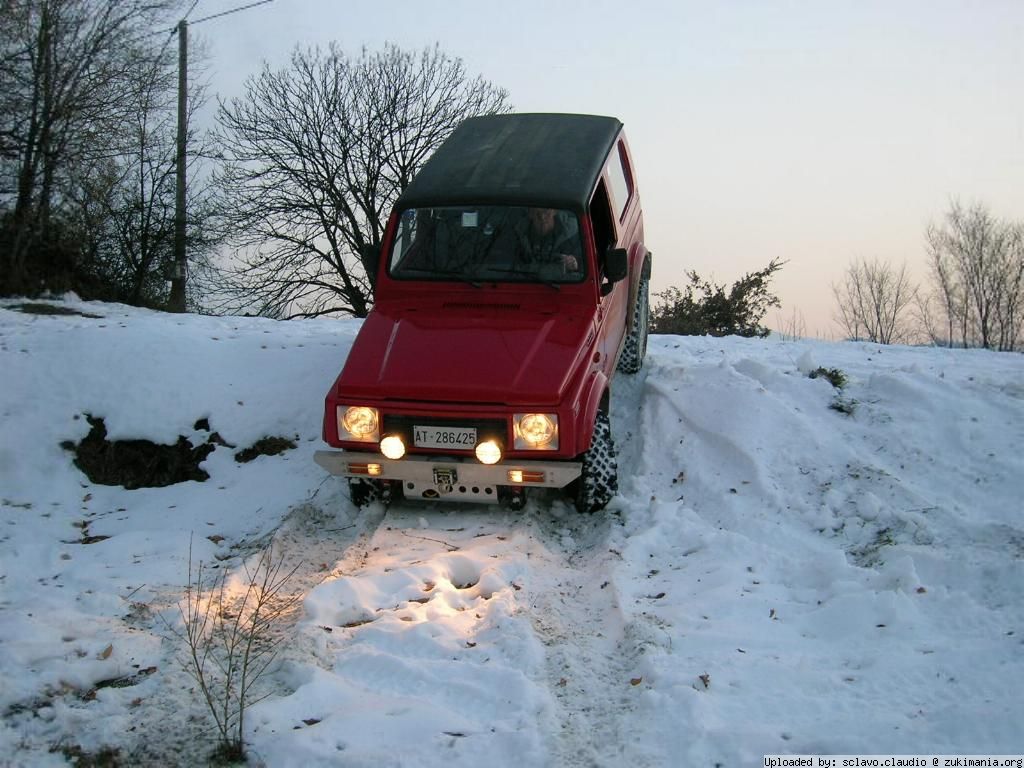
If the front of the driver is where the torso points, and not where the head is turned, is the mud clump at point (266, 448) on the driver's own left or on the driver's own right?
on the driver's own right

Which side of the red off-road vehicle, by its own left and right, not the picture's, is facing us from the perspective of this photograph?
front

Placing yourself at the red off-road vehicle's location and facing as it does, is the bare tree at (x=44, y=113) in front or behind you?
behind

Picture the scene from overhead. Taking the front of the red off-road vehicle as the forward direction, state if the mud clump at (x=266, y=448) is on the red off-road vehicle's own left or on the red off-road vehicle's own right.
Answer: on the red off-road vehicle's own right

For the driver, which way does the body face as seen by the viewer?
toward the camera

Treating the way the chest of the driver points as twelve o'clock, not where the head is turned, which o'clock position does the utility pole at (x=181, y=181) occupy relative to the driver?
The utility pole is roughly at 5 o'clock from the driver.
